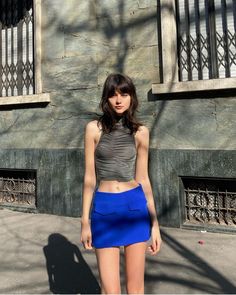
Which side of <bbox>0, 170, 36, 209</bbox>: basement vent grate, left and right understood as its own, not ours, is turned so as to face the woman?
front

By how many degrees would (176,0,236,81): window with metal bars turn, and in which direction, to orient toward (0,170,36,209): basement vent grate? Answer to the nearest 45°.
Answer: approximately 90° to its right

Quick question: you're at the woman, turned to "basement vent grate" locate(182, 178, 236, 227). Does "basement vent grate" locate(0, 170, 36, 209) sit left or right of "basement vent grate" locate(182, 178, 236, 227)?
left

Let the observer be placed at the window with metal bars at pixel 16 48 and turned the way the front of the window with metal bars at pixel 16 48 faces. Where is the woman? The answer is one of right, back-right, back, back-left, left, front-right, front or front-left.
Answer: front

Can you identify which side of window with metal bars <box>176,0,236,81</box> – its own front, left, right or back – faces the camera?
front

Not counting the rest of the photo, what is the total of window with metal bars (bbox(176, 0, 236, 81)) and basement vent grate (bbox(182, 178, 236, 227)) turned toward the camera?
2

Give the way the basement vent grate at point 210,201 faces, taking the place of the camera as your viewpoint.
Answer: facing the viewer

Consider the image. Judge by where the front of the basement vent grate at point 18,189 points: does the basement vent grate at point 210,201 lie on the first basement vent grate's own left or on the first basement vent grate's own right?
on the first basement vent grate's own left

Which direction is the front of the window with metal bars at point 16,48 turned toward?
toward the camera

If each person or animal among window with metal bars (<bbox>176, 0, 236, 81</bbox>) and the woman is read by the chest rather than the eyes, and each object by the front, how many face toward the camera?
2
